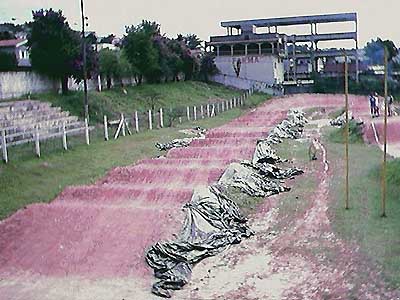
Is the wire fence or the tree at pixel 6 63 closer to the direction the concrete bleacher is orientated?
the wire fence

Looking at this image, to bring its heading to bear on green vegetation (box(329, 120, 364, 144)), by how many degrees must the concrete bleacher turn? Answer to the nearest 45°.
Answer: approximately 45° to its left

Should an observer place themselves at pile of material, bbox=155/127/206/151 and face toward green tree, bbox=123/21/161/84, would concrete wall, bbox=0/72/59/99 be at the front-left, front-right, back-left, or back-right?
front-left

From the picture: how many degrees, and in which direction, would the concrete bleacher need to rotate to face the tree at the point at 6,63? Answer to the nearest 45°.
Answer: approximately 135° to its left

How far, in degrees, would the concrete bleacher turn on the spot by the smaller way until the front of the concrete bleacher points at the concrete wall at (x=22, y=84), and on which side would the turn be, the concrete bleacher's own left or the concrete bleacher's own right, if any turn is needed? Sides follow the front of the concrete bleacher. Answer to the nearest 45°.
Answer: approximately 135° to the concrete bleacher's own left

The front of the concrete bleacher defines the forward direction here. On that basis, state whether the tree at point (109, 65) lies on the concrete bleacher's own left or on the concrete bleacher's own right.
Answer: on the concrete bleacher's own left

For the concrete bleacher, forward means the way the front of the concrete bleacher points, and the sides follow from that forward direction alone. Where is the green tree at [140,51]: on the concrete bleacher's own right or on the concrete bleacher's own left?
on the concrete bleacher's own left

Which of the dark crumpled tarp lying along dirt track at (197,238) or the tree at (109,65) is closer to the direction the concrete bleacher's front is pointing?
the dark crumpled tarp lying along dirt track

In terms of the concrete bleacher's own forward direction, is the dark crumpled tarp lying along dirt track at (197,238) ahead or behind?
ahead

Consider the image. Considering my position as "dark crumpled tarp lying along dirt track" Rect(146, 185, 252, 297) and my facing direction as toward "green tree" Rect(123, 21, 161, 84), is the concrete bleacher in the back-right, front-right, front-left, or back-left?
front-left

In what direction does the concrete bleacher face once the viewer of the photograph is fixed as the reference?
facing the viewer and to the right of the viewer
